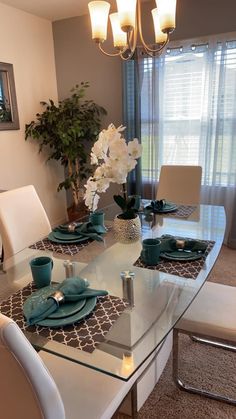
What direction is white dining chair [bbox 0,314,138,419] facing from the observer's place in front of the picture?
facing away from the viewer and to the right of the viewer

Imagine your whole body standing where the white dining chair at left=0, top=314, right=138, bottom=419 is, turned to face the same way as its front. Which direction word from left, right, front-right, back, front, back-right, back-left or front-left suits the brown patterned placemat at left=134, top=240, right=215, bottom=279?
front

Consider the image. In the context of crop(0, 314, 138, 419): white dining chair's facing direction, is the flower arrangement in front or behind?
in front

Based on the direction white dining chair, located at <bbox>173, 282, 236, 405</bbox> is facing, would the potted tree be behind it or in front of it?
in front

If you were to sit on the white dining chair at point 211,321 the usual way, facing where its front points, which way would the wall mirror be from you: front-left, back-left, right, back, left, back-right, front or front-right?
front

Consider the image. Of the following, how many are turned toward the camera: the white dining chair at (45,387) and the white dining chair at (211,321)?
0

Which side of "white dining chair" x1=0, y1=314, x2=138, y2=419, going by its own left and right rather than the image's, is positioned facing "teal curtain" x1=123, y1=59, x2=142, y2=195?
front

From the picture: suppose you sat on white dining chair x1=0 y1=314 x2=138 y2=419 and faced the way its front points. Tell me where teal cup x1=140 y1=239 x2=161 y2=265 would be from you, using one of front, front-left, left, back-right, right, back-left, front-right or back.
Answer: front

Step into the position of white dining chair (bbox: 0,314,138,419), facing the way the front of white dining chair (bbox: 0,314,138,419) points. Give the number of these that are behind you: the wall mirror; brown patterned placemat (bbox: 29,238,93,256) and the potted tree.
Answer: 0

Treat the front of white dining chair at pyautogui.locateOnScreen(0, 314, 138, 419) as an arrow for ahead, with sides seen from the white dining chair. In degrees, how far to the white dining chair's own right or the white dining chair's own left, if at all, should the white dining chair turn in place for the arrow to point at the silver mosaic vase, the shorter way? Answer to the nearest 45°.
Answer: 0° — it already faces it

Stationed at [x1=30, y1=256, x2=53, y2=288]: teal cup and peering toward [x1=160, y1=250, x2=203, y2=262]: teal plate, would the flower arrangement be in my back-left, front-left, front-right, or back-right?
front-left

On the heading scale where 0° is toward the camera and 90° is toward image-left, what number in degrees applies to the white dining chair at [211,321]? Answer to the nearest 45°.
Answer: approximately 135°
